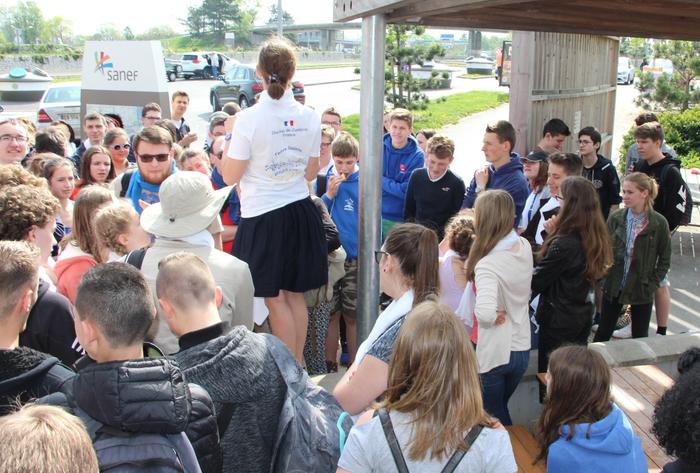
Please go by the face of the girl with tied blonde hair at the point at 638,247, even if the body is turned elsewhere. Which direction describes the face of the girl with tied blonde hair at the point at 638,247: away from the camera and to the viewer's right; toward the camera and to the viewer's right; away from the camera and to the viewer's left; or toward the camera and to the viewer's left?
toward the camera and to the viewer's left

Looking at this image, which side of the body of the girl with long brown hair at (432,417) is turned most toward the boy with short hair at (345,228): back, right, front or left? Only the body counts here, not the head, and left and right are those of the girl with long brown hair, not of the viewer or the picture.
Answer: front

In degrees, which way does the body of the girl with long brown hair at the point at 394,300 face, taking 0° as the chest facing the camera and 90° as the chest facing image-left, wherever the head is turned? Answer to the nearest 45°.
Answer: approximately 135°

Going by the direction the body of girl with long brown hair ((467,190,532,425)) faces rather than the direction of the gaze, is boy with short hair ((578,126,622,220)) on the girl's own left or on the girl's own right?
on the girl's own right

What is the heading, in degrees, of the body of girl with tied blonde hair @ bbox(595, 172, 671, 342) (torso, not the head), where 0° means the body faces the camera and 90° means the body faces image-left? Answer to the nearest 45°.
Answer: approximately 45°

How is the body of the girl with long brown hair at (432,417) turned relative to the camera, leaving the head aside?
away from the camera

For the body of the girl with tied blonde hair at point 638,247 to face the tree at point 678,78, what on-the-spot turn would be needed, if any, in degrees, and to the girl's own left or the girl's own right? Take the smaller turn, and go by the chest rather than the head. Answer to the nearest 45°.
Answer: approximately 135° to the girl's own right

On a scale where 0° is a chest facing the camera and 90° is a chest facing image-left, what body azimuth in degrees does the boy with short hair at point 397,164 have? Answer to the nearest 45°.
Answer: approximately 45°

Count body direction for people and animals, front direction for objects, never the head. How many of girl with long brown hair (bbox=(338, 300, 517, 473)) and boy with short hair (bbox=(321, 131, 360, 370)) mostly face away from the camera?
1

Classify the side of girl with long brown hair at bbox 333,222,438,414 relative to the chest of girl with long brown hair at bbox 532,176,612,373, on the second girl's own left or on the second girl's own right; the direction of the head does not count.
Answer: on the second girl's own left

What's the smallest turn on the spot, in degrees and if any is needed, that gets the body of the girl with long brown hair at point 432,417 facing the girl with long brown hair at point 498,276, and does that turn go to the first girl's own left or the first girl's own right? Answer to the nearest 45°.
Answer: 0° — they already face them

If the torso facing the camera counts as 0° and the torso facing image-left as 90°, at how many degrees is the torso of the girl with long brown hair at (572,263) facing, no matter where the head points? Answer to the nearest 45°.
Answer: approximately 135°

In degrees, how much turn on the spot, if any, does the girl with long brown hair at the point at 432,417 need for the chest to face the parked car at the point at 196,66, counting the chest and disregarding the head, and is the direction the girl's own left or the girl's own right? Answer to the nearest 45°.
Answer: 0° — they already face it

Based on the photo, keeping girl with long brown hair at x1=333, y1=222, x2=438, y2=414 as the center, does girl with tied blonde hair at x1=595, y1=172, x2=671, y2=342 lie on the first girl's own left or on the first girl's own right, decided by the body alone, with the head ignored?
on the first girl's own right

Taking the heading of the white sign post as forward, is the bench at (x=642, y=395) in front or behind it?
in front

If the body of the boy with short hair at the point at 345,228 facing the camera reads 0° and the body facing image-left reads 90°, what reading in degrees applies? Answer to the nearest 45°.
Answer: approximately 45°

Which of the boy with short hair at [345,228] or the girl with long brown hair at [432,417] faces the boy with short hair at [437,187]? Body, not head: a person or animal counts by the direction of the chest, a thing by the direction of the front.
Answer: the girl with long brown hair
